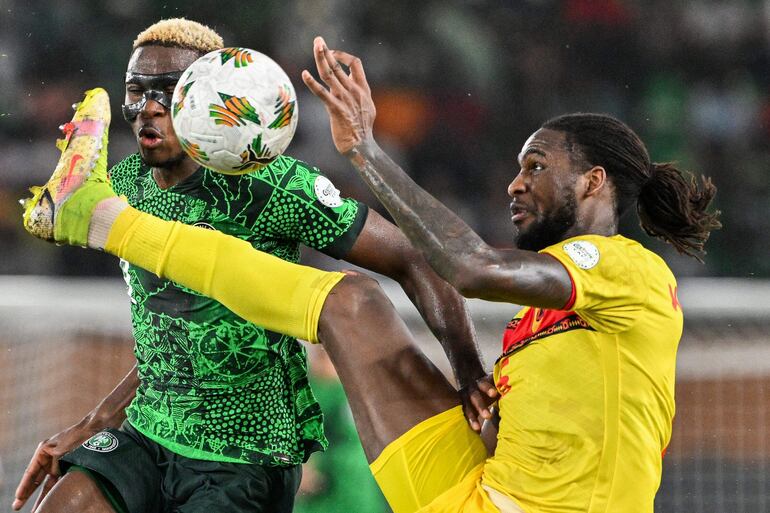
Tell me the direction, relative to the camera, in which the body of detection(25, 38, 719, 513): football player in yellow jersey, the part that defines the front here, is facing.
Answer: to the viewer's left

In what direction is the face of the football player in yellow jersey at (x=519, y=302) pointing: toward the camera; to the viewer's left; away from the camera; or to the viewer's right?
to the viewer's left

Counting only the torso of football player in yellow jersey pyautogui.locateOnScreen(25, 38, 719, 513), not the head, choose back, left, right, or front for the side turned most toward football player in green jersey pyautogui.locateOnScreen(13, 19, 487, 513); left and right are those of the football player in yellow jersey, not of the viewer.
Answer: front
